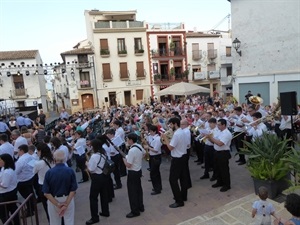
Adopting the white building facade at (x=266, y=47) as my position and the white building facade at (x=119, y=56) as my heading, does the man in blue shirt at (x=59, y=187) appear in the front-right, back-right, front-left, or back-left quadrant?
back-left

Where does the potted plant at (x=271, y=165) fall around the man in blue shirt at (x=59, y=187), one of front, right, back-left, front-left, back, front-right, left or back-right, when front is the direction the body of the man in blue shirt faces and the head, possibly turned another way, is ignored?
right

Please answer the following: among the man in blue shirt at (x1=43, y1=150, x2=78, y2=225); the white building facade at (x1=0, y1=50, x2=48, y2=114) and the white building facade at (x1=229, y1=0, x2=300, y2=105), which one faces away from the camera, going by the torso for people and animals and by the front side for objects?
the man in blue shirt

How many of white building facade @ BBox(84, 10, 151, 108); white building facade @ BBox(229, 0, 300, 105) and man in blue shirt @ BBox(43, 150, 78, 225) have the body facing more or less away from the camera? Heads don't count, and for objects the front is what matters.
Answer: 1

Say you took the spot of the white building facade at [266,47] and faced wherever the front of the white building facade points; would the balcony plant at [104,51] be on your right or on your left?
on your right

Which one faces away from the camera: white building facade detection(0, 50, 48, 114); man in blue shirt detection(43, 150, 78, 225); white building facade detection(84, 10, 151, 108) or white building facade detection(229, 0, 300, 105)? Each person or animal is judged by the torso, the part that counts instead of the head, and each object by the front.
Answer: the man in blue shirt

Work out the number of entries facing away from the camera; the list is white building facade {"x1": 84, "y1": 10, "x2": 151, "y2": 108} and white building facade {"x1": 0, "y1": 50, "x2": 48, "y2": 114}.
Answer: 0

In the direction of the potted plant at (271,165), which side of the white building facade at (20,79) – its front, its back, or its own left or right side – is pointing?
front

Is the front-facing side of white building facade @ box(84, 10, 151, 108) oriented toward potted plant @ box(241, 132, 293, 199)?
yes

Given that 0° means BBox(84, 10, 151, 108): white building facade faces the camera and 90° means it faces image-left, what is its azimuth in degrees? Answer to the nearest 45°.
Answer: approximately 0°
